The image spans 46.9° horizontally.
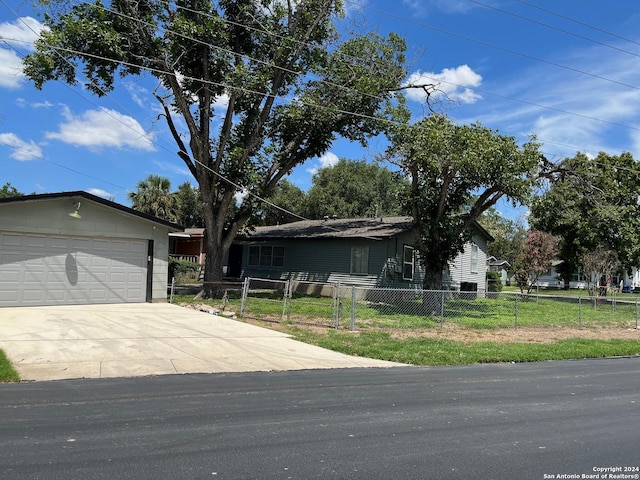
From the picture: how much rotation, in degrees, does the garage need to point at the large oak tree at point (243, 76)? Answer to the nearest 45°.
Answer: approximately 135° to its left

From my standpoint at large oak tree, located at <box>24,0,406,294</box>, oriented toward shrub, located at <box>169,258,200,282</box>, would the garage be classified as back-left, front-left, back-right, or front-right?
back-left

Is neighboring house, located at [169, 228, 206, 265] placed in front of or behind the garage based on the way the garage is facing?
behind

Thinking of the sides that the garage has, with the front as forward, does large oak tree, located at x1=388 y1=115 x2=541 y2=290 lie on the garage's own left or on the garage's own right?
on the garage's own left

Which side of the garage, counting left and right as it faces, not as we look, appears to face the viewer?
front

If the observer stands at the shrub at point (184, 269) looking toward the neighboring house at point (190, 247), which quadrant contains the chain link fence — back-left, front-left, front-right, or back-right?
back-right

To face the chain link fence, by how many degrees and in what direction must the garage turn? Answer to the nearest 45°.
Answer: approximately 90° to its left
